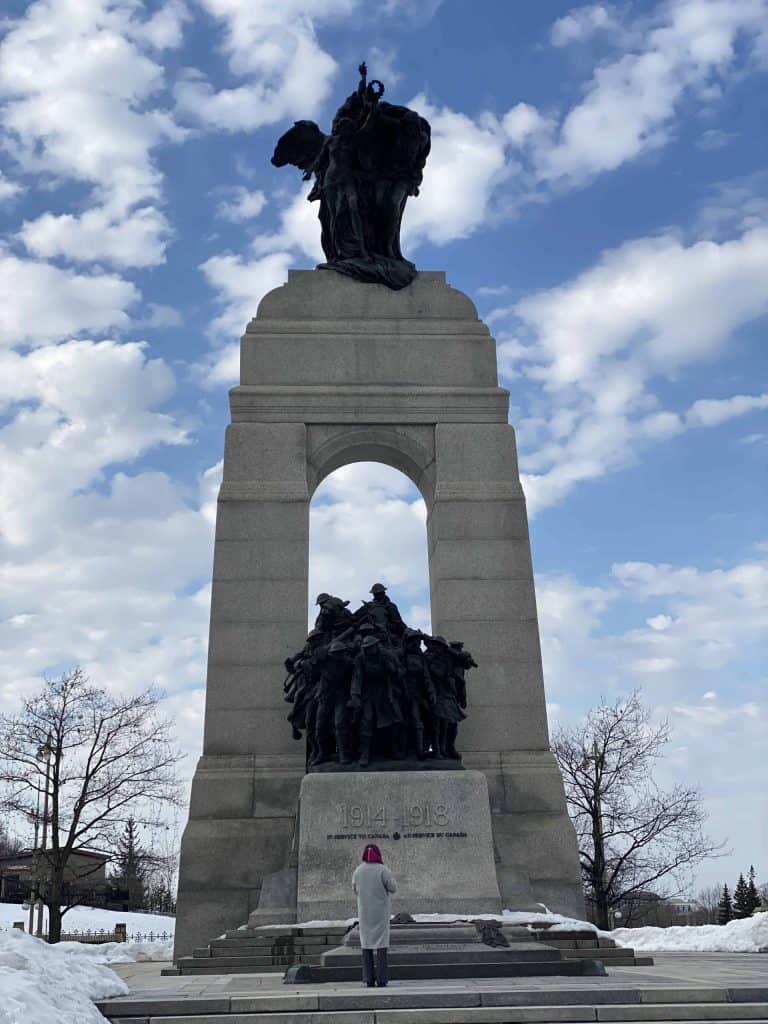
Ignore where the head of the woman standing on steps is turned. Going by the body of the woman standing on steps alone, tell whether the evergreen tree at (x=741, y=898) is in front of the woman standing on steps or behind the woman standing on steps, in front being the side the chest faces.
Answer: in front

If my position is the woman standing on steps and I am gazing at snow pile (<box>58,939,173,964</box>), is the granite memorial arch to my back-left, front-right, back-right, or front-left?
front-right

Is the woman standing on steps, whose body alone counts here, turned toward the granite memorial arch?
yes

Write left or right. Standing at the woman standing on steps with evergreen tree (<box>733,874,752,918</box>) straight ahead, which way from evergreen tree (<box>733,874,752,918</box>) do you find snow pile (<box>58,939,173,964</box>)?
left

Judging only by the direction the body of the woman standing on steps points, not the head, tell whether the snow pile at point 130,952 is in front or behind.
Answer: in front

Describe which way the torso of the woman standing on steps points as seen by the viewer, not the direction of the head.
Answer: away from the camera

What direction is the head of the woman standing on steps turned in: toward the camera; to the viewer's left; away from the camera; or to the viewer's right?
away from the camera

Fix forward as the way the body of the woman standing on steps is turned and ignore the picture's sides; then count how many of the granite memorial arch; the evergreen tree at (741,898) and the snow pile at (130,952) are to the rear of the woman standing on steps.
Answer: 0
